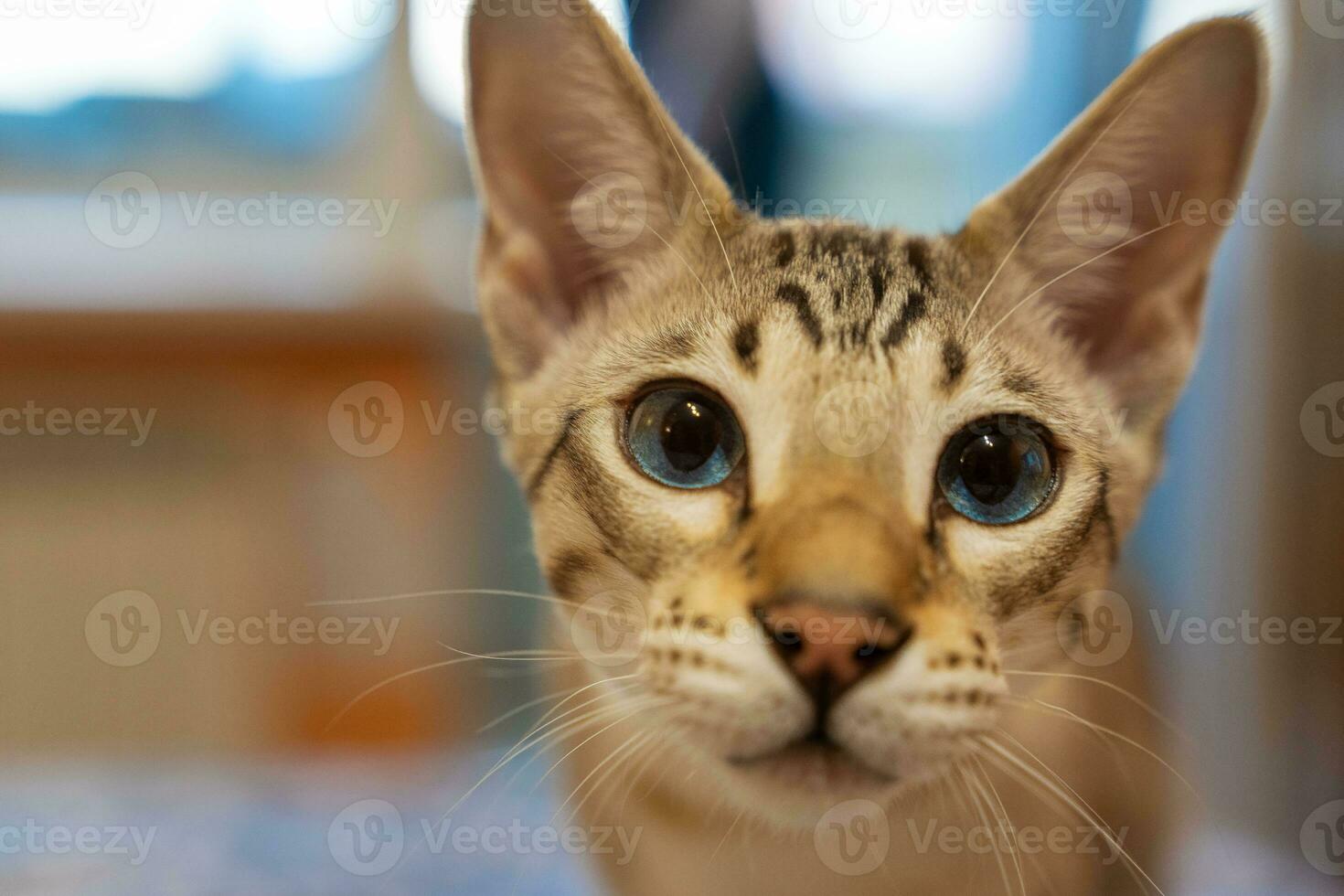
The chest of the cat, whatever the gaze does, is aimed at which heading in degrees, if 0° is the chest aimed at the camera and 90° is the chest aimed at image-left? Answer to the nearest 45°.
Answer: approximately 0°
